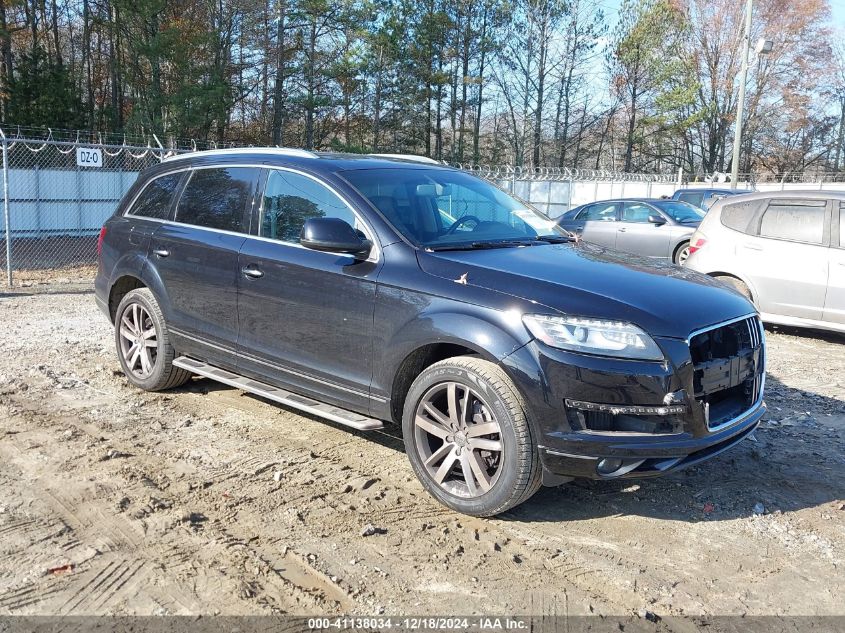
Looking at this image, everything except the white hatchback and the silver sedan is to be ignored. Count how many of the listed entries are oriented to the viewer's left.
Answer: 0

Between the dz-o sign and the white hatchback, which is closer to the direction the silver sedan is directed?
the white hatchback

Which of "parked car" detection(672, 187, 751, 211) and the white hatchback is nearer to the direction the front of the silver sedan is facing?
the white hatchback

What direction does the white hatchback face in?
to the viewer's right

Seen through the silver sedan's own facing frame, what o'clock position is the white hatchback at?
The white hatchback is roughly at 1 o'clock from the silver sedan.

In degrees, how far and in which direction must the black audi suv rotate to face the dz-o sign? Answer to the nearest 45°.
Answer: approximately 180°

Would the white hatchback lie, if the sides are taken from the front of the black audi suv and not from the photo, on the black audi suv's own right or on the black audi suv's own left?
on the black audi suv's own left

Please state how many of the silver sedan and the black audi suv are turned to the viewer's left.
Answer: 0

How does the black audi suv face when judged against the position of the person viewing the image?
facing the viewer and to the right of the viewer
